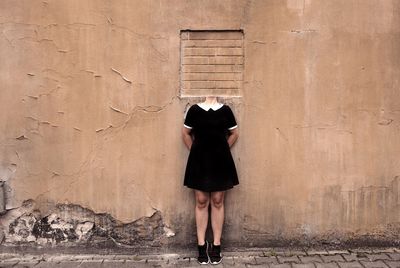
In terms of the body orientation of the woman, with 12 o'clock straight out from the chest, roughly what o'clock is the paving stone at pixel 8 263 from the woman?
The paving stone is roughly at 3 o'clock from the woman.

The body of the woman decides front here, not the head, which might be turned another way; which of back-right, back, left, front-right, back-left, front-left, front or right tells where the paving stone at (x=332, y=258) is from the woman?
left

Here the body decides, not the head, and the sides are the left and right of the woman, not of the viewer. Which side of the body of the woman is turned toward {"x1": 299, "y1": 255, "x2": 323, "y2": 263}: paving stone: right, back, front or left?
left

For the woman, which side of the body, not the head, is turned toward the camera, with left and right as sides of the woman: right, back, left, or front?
front

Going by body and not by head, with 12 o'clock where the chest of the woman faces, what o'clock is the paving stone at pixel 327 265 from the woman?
The paving stone is roughly at 9 o'clock from the woman.

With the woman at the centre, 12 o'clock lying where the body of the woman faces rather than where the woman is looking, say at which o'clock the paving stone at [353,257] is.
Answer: The paving stone is roughly at 9 o'clock from the woman.

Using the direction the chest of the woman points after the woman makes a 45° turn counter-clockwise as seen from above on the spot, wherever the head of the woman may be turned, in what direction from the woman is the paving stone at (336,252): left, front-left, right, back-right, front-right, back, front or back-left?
front-left

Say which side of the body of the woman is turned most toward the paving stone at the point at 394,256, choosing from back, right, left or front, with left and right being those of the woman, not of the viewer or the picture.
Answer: left
